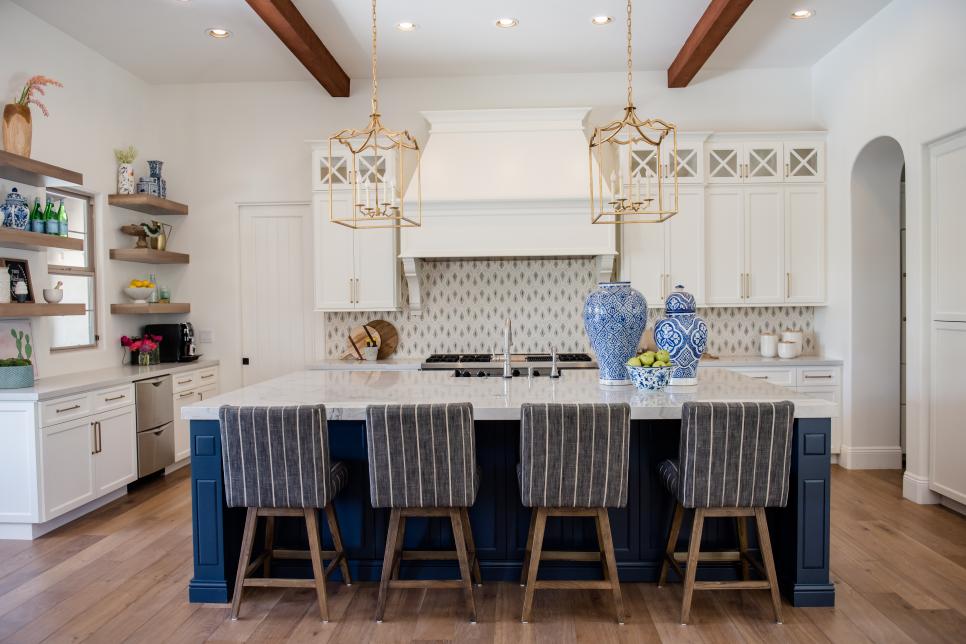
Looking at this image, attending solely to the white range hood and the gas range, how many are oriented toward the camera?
2

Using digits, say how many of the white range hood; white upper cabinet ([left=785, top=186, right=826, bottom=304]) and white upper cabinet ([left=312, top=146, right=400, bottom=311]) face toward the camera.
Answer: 3

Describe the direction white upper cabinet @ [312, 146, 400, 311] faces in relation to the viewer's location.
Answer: facing the viewer

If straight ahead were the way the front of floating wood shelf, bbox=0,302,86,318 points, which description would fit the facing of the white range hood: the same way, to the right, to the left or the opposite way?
to the right

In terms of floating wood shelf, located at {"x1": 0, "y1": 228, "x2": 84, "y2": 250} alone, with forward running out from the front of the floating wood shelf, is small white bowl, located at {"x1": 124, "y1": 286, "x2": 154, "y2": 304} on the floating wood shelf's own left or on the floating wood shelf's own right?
on the floating wood shelf's own left

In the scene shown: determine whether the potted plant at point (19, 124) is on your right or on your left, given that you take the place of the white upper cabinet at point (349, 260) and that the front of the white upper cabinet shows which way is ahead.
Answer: on your right

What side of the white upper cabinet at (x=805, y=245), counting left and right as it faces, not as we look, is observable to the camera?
front

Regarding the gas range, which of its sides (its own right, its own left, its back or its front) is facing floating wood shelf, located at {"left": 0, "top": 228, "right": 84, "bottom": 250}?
right

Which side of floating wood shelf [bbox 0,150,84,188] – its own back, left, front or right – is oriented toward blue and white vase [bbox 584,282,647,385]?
front

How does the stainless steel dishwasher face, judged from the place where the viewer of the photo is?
facing the viewer and to the right of the viewer

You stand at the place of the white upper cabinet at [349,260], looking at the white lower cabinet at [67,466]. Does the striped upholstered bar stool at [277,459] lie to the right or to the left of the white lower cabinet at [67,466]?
left

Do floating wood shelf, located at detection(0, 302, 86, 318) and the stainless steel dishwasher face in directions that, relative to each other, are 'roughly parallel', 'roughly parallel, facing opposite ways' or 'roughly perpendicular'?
roughly parallel

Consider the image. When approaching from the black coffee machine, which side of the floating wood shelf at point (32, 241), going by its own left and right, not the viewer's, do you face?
left

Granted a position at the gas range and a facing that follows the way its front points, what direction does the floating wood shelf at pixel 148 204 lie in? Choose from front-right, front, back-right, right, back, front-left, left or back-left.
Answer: right
